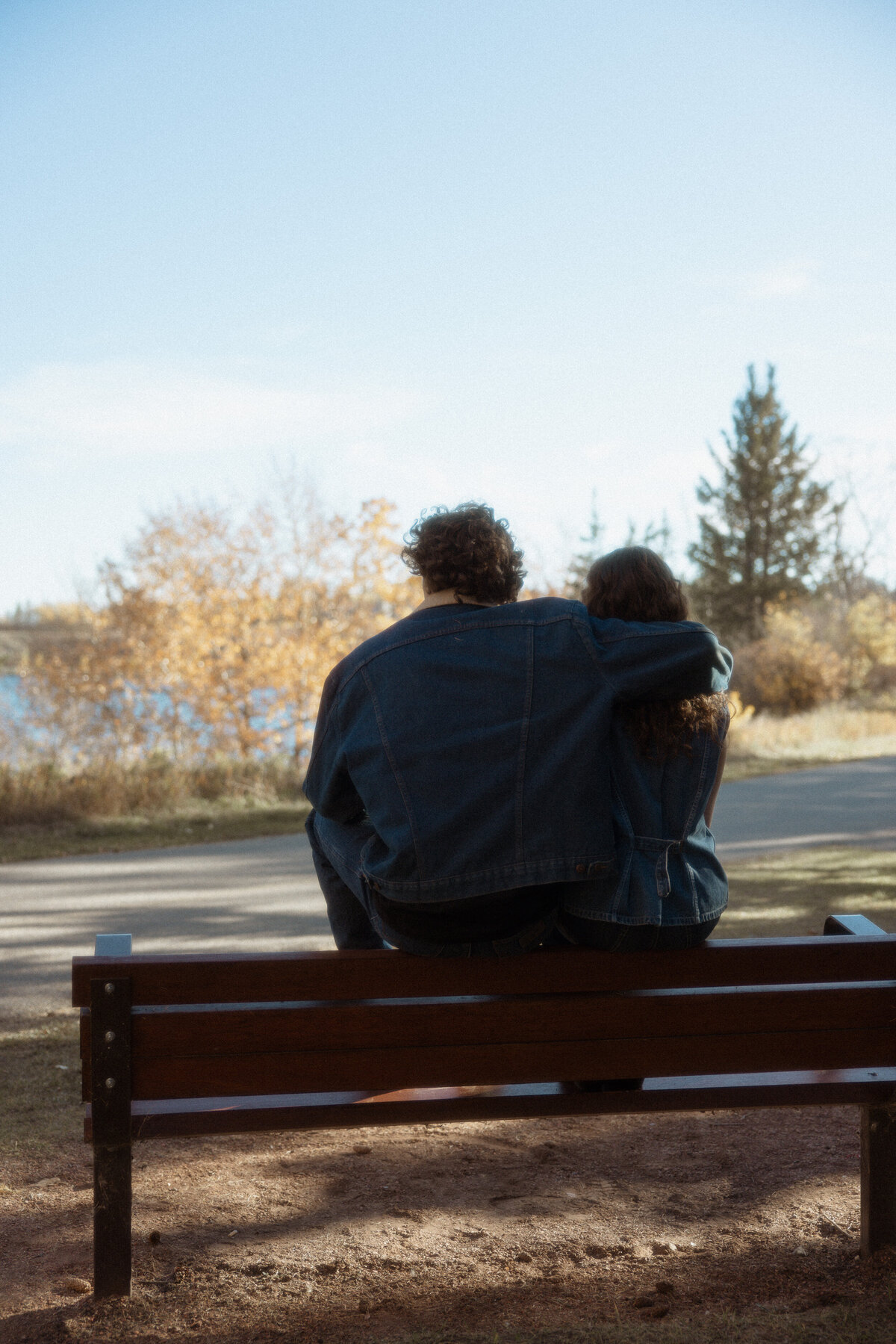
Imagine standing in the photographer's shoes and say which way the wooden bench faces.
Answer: facing away from the viewer

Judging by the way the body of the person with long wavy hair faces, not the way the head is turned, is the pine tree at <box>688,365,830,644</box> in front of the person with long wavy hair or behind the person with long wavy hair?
in front

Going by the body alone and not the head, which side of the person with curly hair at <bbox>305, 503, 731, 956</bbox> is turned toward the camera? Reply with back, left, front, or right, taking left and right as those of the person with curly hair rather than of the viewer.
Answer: back

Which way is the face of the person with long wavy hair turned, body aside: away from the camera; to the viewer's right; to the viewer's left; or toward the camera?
away from the camera

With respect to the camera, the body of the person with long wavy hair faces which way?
away from the camera
